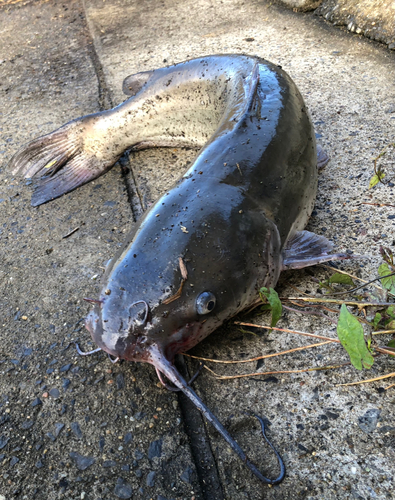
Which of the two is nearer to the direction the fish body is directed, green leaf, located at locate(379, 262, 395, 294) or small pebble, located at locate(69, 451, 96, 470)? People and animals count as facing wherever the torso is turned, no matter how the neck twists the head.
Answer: the small pebble

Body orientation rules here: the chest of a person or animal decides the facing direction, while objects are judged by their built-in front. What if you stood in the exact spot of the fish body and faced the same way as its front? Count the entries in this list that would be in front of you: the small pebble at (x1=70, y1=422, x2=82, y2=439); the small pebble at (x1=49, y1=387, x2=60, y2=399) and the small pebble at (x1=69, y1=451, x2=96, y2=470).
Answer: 3

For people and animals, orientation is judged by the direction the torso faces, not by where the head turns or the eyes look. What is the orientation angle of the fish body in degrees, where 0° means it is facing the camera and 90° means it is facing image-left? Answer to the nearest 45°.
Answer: approximately 45°

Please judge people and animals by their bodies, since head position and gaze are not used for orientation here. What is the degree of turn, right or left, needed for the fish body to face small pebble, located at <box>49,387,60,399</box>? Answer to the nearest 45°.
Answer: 0° — it already faces it

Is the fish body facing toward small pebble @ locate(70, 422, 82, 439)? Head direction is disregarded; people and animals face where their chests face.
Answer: yes

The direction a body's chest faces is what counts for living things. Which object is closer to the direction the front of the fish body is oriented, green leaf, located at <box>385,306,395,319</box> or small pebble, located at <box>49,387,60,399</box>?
the small pebble

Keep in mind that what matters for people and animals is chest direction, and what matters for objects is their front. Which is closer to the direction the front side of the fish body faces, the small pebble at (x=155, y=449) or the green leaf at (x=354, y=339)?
the small pebble

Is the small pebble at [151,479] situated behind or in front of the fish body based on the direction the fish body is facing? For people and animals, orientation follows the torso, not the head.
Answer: in front

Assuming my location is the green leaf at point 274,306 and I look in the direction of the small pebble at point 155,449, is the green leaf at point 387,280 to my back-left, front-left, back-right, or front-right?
back-left

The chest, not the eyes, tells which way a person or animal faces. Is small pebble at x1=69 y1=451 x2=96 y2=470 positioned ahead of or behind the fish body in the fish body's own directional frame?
ahead

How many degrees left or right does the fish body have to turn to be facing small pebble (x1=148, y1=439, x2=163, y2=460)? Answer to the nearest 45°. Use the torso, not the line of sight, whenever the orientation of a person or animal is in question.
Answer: approximately 45° to its left
